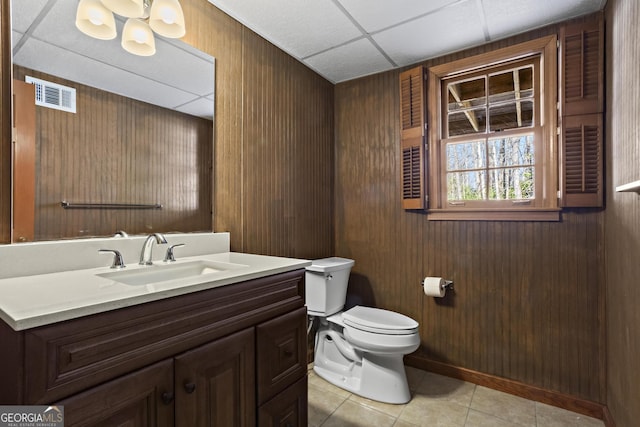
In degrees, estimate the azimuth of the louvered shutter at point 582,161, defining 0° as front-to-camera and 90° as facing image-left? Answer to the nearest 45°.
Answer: approximately 0°

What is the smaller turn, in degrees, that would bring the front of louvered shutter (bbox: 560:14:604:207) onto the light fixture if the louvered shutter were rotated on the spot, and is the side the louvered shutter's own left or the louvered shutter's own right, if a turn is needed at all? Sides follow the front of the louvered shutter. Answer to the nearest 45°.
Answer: approximately 45° to the louvered shutter's own right

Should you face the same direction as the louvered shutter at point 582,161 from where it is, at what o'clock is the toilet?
The toilet is roughly at 2 o'clock from the louvered shutter.

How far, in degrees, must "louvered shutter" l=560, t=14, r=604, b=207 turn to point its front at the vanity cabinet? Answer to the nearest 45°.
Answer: approximately 45° to its right

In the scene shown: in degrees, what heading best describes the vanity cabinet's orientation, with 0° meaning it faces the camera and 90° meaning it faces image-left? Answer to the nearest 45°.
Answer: approximately 315°

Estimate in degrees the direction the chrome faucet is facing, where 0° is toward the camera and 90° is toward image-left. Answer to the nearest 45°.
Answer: approximately 315°
